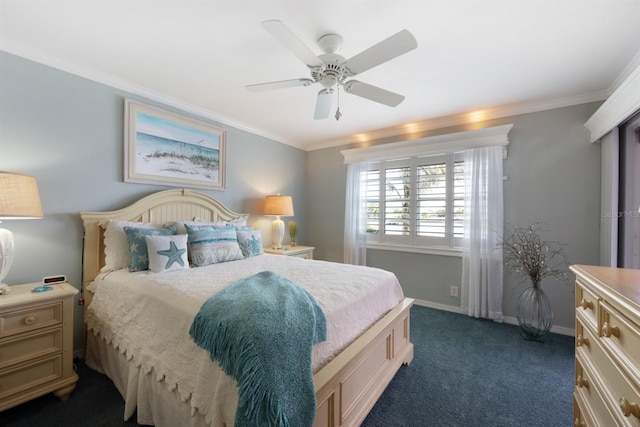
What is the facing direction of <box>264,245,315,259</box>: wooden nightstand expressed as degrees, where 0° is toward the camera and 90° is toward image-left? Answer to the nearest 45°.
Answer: approximately 315°

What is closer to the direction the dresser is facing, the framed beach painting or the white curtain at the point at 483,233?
the framed beach painting

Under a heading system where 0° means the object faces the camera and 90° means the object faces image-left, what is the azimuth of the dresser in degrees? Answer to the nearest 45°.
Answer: approximately 90°

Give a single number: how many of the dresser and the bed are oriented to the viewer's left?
1

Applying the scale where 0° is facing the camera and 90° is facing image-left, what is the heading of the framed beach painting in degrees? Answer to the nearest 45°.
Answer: approximately 315°

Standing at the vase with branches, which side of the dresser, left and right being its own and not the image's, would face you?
right

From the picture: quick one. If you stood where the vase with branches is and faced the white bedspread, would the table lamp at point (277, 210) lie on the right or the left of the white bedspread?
right
